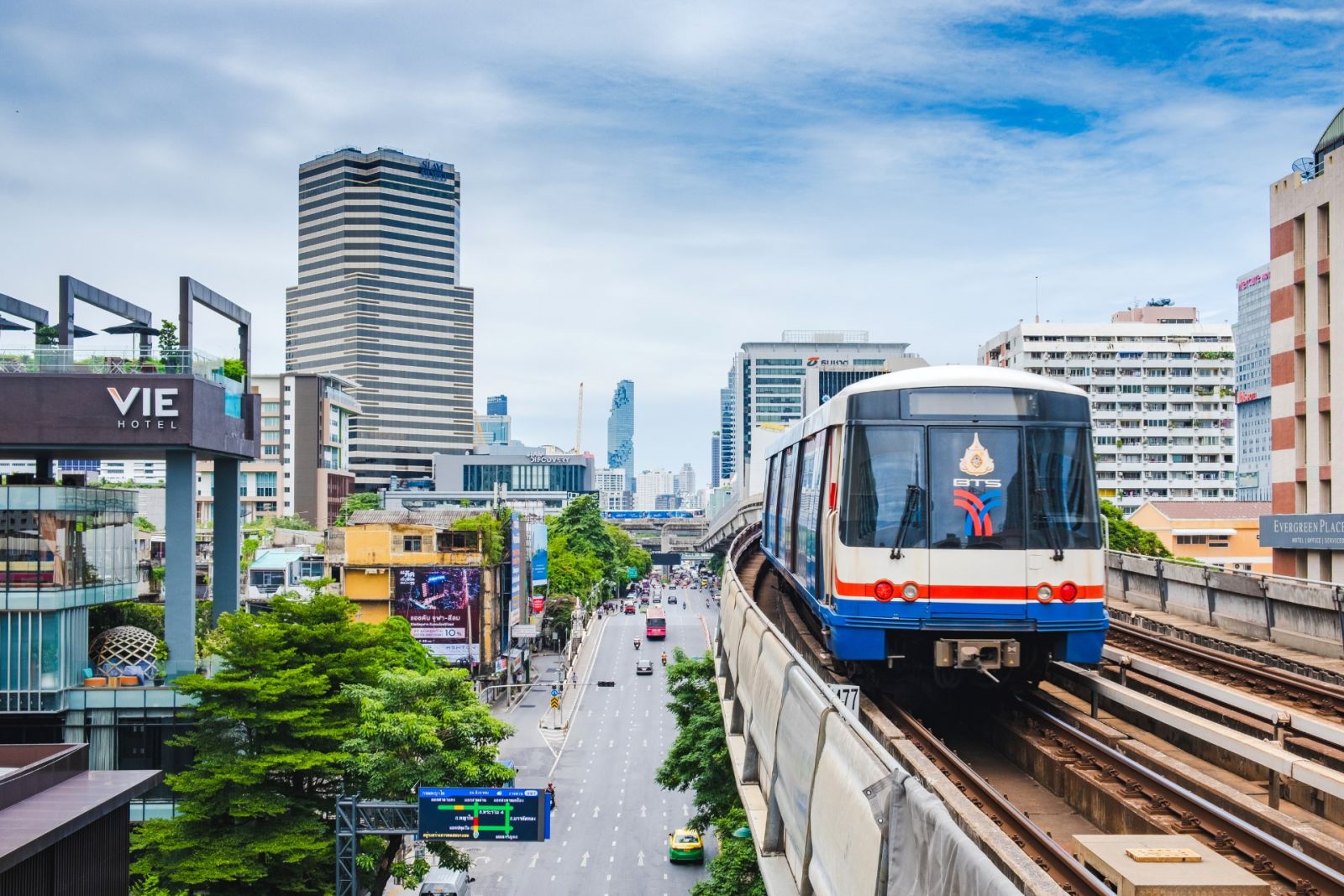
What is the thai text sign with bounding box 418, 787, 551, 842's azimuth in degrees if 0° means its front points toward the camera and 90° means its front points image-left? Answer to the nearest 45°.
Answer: approximately 0°

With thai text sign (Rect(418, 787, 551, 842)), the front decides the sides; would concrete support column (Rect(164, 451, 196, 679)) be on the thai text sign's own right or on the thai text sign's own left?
on the thai text sign's own right

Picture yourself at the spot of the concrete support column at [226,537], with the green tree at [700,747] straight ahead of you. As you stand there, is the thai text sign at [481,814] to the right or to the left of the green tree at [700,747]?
right

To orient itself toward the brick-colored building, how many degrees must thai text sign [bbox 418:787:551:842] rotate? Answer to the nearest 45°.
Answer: approximately 90° to its left

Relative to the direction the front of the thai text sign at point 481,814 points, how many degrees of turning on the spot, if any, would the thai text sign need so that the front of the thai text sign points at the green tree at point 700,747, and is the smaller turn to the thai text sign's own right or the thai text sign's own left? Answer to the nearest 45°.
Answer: approximately 135° to the thai text sign's own left

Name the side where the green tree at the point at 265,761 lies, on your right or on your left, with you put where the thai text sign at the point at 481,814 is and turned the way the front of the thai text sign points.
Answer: on your right

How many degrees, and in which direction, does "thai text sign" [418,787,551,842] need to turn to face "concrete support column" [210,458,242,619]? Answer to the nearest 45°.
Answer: approximately 135° to its right

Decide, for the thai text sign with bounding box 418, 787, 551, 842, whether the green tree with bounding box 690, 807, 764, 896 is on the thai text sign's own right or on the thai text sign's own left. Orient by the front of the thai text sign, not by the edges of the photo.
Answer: on the thai text sign's own left
